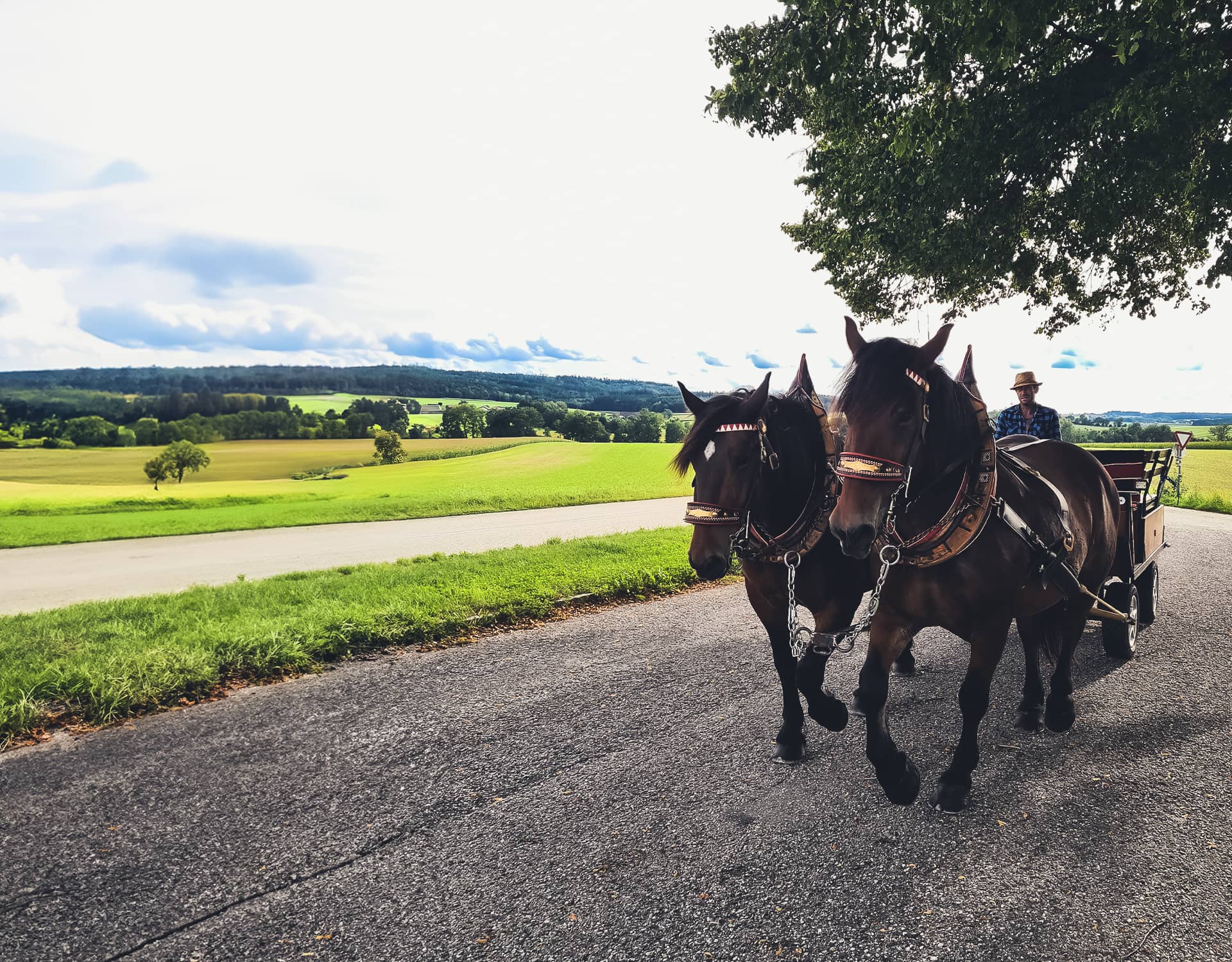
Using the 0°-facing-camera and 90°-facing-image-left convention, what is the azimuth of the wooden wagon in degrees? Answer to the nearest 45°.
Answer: approximately 0°

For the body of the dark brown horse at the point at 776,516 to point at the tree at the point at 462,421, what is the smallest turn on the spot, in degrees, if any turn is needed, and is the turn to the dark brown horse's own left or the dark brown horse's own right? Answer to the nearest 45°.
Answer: approximately 90° to the dark brown horse's own right

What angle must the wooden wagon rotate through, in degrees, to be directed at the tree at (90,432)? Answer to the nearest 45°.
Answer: approximately 90° to its right

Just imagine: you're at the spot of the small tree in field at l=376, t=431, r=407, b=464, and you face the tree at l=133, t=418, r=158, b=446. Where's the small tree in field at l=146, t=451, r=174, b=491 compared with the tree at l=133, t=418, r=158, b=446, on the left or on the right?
left

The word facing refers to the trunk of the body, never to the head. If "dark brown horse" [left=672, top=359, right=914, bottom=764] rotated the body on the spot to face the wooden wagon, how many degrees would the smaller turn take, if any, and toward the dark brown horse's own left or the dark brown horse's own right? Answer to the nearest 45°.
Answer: approximately 180°
